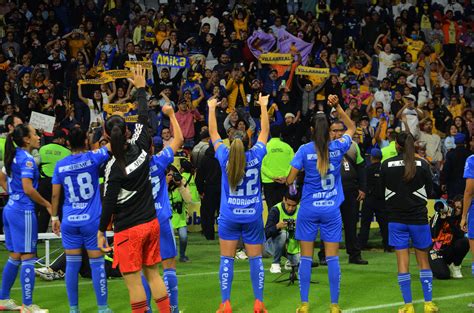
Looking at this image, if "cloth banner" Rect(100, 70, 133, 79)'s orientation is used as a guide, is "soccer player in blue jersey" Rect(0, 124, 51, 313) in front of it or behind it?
in front

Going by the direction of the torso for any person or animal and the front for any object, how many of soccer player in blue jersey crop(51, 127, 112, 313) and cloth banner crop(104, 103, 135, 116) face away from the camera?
1

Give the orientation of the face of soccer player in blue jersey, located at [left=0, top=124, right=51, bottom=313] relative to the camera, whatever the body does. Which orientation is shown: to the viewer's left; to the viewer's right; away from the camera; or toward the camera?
to the viewer's right

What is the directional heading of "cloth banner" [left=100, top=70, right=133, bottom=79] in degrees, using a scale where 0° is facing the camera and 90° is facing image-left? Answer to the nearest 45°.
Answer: approximately 0°

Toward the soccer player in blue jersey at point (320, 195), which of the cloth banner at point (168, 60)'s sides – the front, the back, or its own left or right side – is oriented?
front

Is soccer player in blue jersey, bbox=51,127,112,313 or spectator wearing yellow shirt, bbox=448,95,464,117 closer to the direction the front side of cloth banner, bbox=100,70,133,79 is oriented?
the soccer player in blue jersey

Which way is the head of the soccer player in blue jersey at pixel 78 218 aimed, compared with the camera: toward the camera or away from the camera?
away from the camera

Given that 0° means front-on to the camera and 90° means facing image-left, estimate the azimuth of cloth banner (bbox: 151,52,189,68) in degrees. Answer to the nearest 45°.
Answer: approximately 0°

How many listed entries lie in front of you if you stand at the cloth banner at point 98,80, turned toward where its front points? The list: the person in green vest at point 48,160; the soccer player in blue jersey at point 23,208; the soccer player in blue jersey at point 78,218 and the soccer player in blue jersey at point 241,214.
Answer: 4

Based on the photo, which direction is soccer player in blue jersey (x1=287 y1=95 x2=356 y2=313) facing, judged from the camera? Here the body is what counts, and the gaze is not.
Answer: away from the camera

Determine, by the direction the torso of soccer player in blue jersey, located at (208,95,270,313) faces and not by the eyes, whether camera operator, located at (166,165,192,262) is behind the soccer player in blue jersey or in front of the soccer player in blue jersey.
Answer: in front

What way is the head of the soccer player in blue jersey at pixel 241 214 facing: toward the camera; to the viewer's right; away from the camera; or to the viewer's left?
away from the camera

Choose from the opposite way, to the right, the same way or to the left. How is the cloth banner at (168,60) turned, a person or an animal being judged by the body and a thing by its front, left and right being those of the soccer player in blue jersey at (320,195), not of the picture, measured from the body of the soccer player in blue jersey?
the opposite way

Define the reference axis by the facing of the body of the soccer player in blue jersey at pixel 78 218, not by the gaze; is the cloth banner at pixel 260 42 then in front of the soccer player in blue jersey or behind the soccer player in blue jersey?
in front

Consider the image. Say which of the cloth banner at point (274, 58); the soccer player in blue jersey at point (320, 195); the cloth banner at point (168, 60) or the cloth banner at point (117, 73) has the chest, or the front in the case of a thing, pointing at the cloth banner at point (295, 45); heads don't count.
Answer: the soccer player in blue jersey

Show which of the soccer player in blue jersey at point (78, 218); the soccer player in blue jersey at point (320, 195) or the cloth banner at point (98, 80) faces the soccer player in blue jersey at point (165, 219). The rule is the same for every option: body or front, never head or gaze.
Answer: the cloth banner

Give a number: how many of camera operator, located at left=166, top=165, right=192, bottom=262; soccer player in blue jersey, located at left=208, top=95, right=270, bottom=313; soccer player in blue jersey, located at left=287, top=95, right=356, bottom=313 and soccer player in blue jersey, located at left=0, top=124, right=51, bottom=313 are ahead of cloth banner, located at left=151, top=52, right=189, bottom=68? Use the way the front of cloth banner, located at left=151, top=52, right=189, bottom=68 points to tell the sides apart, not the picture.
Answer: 4

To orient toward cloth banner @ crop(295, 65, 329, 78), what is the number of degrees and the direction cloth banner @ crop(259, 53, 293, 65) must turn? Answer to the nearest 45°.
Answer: approximately 45° to its left
